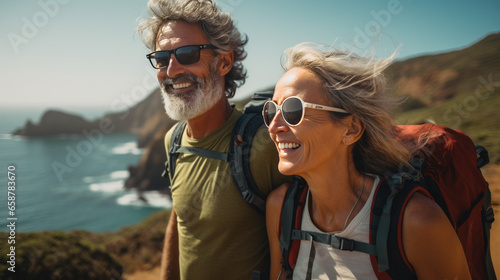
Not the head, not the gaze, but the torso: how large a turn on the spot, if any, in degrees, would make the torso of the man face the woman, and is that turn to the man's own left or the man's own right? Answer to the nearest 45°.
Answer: approximately 90° to the man's own left

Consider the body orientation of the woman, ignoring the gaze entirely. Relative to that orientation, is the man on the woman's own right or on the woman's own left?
on the woman's own right

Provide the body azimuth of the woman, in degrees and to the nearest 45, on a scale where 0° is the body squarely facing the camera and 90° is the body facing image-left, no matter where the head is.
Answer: approximately 45°

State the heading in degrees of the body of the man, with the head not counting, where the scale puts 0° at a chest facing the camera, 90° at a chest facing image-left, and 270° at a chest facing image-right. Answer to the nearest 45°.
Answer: approximately 45°
